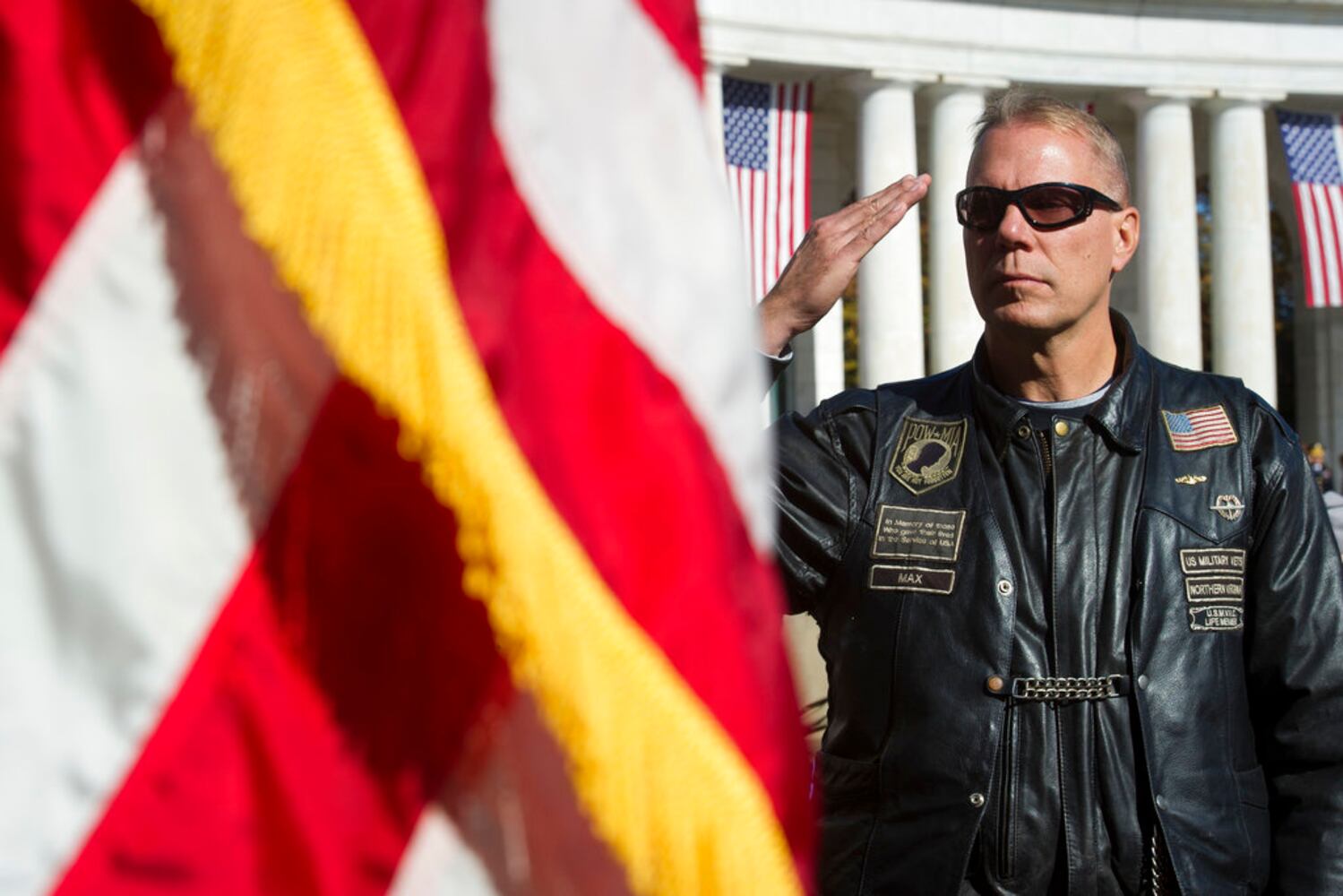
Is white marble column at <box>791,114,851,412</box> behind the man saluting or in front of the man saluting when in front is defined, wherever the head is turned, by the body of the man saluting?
behind

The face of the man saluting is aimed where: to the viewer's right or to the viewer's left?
to the viewer's left

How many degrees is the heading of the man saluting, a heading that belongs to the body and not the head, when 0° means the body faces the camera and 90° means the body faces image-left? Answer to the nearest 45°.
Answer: approximately 0°

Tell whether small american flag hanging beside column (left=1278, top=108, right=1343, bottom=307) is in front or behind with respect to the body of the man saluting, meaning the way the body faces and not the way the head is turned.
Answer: behind

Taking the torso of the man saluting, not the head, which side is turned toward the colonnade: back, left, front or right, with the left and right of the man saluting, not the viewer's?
back
